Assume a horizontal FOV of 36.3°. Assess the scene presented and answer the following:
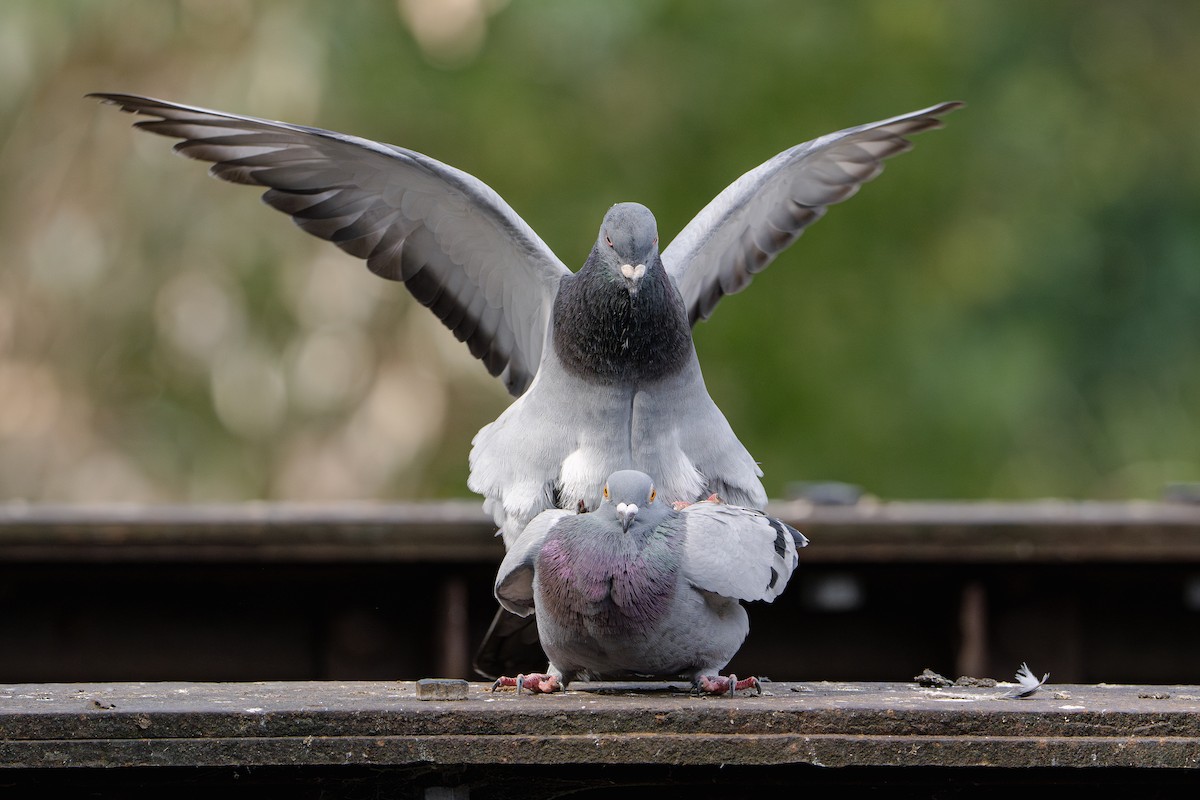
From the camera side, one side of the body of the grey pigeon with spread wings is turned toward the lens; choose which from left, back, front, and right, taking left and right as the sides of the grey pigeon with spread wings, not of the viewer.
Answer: front
